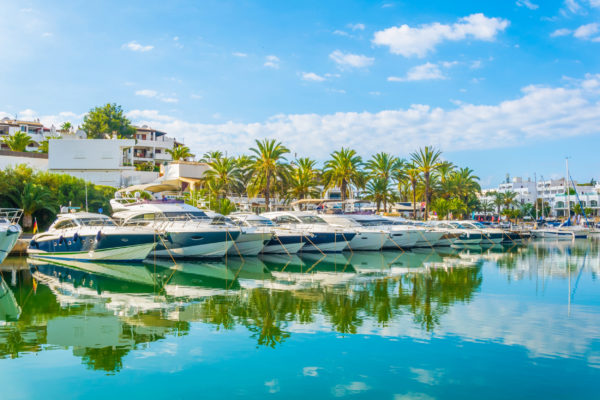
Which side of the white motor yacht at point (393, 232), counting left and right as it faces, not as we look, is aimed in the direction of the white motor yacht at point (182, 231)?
right

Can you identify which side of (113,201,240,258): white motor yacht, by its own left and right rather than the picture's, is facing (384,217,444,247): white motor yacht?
left

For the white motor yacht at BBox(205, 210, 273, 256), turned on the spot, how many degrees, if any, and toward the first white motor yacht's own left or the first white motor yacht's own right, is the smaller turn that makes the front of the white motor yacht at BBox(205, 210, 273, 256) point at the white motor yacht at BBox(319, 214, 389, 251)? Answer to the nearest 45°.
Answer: approximately 90° to the first white motor yacht's own left

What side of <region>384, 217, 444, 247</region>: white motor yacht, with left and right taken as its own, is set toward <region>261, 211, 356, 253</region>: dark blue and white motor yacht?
right
